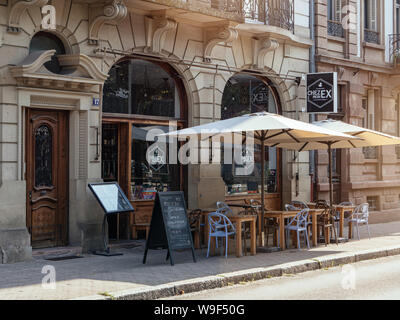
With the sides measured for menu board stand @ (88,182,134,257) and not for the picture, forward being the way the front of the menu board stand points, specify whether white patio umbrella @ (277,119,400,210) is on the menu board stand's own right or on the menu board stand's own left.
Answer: on the menu board stand's own left

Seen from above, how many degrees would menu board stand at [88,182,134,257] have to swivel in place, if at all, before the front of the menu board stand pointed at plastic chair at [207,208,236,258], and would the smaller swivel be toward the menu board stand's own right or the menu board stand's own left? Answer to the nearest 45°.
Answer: approximately 45° to the menu board stand's own left

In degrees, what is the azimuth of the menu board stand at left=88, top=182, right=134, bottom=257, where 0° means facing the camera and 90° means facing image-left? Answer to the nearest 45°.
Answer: approximately 315°

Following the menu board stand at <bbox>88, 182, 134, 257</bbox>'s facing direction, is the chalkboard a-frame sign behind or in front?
in front

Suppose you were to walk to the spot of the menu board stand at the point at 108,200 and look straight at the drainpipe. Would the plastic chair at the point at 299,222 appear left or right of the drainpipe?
right

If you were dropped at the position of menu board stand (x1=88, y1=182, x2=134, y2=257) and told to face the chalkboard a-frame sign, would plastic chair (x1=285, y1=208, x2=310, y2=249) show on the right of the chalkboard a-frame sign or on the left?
left
